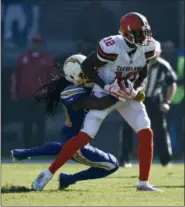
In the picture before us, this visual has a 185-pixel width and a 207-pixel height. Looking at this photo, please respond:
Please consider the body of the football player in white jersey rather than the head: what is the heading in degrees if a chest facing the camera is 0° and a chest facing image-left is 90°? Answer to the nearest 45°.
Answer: approximately 315°

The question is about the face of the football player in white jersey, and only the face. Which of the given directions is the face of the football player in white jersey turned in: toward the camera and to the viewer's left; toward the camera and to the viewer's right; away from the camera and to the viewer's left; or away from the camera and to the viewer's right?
toward the camera and to the viewer's right

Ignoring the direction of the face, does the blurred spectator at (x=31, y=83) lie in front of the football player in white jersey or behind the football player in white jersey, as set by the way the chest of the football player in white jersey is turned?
behind

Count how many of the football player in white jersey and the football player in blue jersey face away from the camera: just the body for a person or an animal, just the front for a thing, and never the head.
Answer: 0

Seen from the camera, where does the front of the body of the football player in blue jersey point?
to the viewer's right

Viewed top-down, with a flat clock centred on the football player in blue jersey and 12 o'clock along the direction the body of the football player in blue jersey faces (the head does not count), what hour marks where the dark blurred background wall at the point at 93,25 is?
The dark blurred background wall is roughly at 9 o'clock from the football player in blue jersey.
